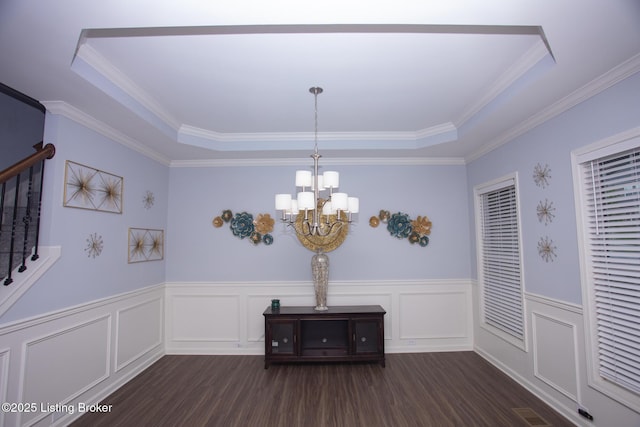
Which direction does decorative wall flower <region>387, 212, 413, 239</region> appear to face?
toward the camera

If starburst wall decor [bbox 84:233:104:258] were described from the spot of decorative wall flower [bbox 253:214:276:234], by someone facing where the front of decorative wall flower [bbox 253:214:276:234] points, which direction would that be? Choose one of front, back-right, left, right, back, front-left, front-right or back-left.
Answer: front-right

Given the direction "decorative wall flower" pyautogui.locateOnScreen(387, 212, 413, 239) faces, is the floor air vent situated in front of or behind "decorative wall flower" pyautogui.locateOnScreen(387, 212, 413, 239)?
in front

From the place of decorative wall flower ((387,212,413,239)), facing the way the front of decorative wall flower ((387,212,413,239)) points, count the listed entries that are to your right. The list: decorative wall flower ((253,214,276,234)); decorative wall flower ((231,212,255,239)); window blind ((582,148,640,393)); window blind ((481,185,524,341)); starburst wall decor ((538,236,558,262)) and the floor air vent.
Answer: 2

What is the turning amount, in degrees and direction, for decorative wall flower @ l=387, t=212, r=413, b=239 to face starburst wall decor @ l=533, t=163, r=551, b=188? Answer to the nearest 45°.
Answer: approximately 45° to its left

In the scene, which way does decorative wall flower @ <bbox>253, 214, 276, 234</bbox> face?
toward the camera

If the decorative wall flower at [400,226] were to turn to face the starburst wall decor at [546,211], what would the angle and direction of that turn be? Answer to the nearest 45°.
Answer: approximately 45° to its left

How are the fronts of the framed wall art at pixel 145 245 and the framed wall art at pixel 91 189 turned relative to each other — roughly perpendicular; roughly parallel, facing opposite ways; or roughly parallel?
roughly parallel

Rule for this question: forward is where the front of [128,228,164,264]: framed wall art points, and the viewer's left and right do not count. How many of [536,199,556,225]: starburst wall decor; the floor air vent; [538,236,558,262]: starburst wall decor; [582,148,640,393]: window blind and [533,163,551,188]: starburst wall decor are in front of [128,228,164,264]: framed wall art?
5

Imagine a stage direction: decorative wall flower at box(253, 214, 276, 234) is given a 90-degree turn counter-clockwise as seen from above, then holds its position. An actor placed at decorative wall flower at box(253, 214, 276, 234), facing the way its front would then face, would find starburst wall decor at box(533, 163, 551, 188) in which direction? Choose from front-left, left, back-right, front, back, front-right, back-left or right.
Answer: front-right

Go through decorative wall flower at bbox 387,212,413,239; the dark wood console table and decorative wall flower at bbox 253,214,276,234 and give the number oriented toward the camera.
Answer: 3

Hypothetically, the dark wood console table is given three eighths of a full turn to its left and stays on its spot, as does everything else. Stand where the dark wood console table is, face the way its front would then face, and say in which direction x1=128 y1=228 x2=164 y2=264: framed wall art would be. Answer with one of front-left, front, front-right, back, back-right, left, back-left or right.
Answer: back-left

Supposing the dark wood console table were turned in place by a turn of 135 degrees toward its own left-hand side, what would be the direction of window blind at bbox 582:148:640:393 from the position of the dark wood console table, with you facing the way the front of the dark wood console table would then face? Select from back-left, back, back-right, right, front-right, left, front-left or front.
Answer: right

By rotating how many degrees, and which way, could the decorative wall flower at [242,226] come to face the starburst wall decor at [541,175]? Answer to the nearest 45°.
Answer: approximately 45° to its left

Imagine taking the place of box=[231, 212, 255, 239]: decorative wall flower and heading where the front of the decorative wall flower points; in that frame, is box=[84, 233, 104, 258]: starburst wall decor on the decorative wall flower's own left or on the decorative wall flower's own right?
on the decorative wall flower's own right

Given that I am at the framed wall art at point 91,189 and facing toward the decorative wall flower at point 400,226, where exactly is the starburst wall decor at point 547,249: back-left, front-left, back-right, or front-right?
front-right

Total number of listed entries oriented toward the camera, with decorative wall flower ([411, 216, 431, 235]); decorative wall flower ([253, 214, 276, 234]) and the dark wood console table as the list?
3

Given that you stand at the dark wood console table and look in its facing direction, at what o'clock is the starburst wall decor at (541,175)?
The starburst wall decor is roughly at 10 o'clock from the dark wood console table.
